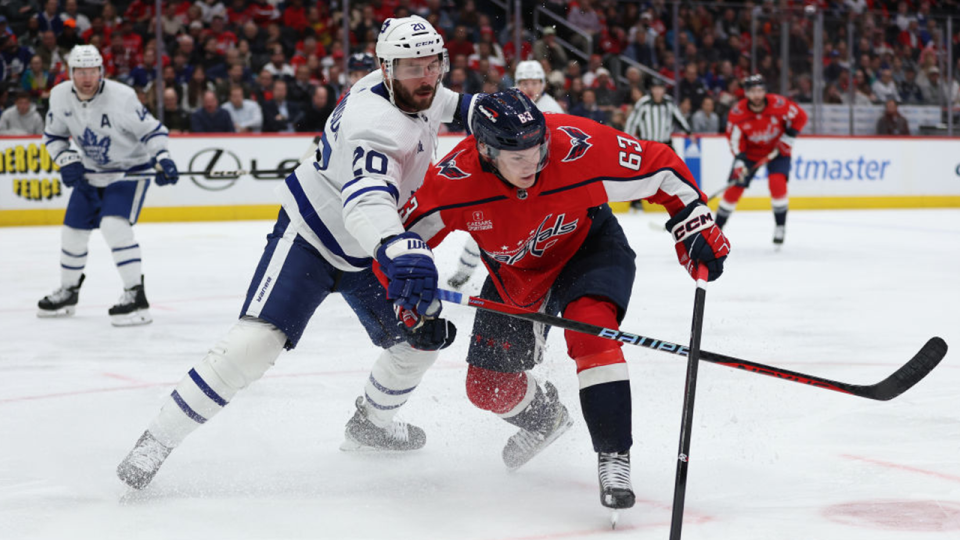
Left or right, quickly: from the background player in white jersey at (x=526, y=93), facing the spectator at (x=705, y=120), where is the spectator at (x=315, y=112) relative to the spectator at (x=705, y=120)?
left

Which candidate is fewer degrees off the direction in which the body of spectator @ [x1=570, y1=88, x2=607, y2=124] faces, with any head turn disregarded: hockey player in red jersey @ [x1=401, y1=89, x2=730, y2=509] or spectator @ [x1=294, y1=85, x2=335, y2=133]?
the hockey player in red jersey

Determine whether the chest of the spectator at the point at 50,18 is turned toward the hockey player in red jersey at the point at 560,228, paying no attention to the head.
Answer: yes

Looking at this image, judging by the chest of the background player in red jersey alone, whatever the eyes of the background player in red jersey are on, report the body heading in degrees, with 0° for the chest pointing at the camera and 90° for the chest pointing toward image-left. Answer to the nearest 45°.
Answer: approximately 0°

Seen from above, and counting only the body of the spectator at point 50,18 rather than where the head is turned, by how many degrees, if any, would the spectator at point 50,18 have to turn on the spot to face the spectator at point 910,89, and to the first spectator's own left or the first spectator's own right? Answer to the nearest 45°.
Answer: approximately 90° to the first spectator's own left
